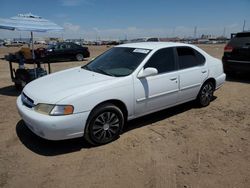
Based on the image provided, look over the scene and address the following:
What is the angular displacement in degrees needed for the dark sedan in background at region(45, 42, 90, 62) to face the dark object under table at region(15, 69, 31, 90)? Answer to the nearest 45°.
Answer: approximately 45° to its left

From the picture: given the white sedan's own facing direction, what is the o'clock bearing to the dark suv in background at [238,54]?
The dark suv in background is roughly at 6 o'clock from the white sedan.

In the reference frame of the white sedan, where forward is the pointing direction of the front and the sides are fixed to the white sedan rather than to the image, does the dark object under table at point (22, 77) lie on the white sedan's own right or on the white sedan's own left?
on the white sedan's own right

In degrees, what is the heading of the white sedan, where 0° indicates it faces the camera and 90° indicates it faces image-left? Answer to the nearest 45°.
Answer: approximately 45°

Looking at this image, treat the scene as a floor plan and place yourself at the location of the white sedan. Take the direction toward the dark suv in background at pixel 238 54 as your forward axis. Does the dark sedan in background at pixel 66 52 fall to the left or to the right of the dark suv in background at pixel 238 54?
left
